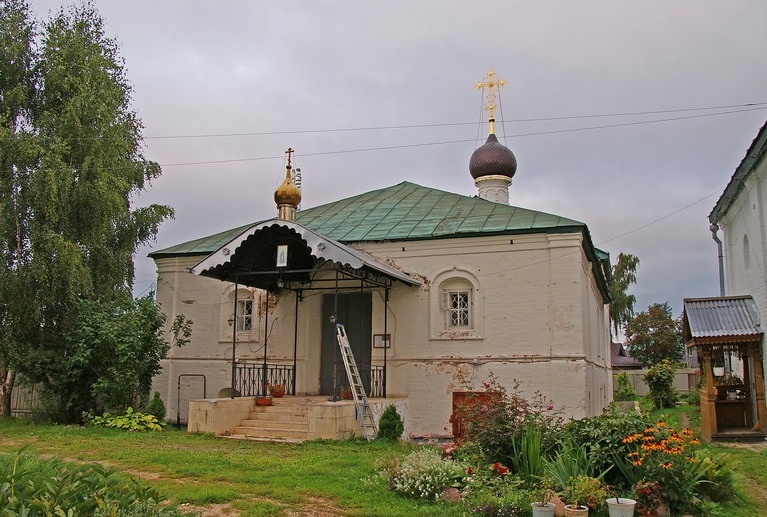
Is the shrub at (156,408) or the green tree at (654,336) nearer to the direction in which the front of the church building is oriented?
the shrub

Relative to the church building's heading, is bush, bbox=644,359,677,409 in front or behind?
behind

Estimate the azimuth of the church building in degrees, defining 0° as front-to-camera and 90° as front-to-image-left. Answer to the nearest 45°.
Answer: approximately 45°

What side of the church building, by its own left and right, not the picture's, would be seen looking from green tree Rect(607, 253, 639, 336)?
back

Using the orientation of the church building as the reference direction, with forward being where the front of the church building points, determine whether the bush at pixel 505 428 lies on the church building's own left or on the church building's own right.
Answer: on the church building's own left

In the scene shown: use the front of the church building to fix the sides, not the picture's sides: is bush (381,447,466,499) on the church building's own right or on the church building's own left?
on the church building's own left

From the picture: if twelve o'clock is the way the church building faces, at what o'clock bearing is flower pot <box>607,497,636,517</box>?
The flower pot is roughly at 10 o'clock from the church building.

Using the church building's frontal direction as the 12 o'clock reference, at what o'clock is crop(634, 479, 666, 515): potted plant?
The potted plant is roughly at 10 o'clock from the church building.

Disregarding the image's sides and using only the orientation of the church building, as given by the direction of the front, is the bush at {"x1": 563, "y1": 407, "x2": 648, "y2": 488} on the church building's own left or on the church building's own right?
on the church building's own left
